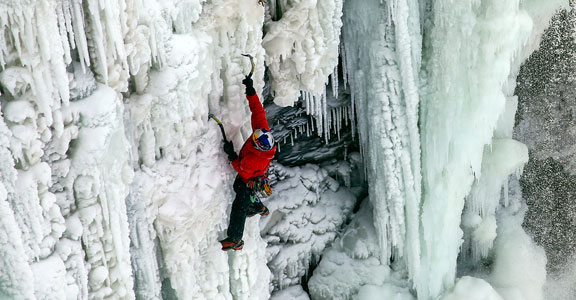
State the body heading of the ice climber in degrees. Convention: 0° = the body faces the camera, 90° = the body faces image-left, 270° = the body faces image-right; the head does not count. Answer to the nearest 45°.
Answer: approximately 135°

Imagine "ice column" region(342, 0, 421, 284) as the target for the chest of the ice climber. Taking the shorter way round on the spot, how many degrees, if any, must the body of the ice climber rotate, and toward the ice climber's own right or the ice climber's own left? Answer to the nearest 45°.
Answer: approximately 90° to the ice climber's own right

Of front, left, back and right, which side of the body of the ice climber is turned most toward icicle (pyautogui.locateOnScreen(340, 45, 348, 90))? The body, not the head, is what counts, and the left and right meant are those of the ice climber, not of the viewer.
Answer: right

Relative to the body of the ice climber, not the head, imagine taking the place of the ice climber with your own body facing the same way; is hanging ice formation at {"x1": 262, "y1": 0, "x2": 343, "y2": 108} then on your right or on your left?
on your right
